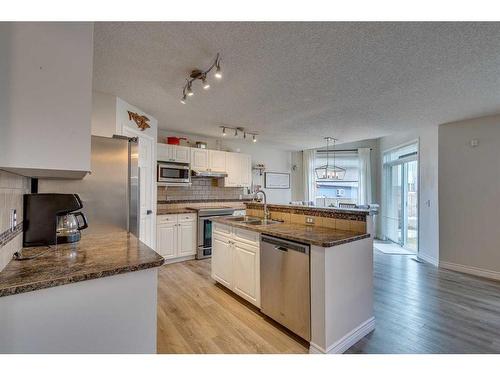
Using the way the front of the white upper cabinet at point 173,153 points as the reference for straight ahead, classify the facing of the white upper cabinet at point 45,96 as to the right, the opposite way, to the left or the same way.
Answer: to the left

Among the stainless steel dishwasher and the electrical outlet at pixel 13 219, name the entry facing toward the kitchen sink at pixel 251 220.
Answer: the electrical outlet

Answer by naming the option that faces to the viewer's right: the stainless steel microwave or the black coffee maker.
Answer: the black coffee maker

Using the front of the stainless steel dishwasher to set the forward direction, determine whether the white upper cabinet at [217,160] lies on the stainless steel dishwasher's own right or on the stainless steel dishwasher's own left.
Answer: on the stainless steel dishwasher's own right

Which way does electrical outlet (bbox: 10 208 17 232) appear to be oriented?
to the viewer's right

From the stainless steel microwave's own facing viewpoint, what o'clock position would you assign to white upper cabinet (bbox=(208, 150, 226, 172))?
The white upper cabinet is roughly at 8 o'clock from the stainless steel microwave.

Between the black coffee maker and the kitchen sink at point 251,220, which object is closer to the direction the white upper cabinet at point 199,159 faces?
the kitchen sink

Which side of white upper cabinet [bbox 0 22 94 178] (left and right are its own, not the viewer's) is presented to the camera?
right

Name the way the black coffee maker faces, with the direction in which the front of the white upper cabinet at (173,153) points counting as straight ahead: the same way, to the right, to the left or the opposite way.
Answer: to the left

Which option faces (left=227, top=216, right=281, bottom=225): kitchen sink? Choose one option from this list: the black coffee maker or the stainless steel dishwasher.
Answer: the black coffee maker
